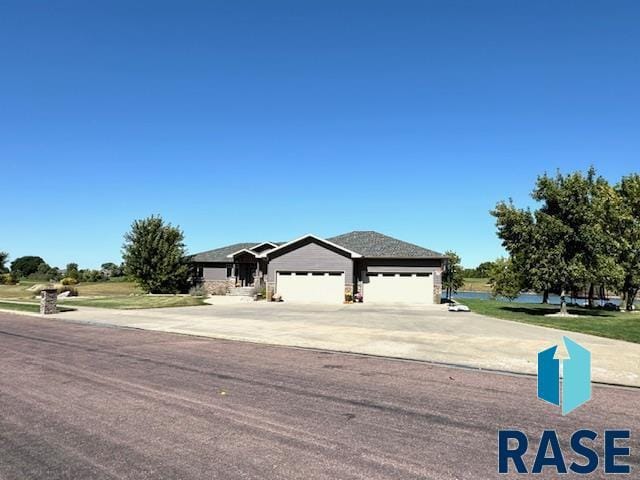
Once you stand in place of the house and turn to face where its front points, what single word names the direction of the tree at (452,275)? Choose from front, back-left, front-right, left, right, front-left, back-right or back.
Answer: back-left

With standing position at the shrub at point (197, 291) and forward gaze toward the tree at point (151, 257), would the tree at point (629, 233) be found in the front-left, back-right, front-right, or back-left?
back-left

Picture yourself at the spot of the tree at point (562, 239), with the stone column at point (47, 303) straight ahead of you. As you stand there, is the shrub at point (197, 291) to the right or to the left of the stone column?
right

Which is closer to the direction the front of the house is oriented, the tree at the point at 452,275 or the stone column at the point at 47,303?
the stone column

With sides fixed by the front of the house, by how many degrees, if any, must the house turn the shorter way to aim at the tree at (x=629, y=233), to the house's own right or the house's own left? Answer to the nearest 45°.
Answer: approximately 90° to the house's own left

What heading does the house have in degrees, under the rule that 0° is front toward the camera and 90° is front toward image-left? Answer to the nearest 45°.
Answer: approximately 0°

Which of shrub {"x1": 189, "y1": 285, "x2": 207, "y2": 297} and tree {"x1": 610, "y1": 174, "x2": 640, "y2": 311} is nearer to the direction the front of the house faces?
the tree

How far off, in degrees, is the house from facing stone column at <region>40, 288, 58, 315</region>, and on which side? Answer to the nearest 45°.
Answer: approximately 45° to its right

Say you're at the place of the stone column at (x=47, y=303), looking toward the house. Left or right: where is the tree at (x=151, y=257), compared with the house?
left

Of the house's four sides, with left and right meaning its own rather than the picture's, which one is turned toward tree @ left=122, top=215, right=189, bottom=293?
right

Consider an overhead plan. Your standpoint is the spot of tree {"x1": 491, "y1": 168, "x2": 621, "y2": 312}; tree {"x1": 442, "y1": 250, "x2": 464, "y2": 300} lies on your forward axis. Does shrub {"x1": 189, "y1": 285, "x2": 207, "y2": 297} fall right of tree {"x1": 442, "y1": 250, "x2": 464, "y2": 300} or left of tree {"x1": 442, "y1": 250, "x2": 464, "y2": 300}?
left
